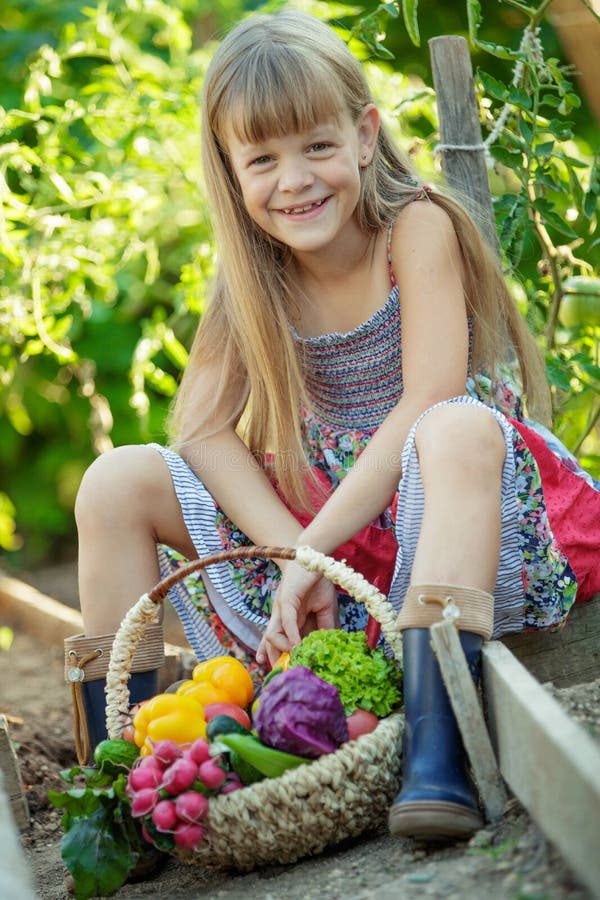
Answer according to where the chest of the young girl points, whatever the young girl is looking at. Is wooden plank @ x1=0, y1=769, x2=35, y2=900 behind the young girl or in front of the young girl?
in front

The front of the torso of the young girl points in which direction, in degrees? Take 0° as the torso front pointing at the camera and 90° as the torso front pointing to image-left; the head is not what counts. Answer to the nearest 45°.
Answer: approximately 45°

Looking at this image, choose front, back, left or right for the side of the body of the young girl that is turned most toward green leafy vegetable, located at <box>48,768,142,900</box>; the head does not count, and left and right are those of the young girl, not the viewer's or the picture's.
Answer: front

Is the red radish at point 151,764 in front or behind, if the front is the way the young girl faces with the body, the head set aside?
in front

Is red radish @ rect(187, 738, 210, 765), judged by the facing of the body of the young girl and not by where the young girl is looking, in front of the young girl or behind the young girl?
in front
